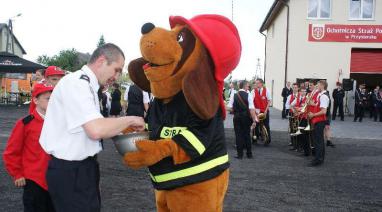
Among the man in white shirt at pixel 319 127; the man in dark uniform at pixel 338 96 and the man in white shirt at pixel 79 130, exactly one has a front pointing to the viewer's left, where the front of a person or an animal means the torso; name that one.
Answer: the man in white shirt at pixel 319 127

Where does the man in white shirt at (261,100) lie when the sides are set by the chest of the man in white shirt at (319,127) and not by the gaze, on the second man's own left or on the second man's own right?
on the second man's own right

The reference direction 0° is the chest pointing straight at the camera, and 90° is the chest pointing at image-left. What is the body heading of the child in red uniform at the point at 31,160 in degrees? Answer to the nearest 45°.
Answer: approximately 315°

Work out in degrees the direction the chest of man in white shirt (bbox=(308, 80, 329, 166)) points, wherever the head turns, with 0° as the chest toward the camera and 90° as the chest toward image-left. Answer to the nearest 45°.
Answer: approximately 90°

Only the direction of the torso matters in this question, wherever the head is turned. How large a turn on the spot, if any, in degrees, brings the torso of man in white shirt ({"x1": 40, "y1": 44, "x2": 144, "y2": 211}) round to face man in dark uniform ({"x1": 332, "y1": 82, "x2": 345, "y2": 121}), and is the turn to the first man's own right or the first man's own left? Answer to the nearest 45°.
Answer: approximately 45° to the first man's own left

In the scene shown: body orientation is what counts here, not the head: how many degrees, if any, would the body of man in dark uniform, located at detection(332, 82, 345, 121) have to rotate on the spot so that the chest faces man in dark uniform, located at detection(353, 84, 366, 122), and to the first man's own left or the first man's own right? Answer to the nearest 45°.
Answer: approximately 135° to the first man's own left

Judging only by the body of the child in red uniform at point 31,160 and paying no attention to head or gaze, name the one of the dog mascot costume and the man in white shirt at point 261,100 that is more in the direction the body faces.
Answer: the dog mascot costume

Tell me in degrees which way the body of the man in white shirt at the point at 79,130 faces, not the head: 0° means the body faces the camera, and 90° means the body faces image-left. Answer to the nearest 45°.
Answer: approximately 270°

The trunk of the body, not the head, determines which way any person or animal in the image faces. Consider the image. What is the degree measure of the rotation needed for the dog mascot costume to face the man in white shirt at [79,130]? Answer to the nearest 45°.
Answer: approximately 45° to its right
